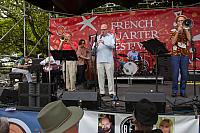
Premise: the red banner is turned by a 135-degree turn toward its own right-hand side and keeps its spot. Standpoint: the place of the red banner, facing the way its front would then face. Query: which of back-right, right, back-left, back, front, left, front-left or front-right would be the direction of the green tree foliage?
front

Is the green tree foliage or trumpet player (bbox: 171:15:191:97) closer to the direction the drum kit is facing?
the trumpet player

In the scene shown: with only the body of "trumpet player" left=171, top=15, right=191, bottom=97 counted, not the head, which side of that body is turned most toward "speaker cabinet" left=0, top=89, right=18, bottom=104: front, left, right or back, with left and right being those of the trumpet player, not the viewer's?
right

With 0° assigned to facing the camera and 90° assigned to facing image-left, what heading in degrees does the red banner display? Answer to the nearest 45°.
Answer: approximately 0°

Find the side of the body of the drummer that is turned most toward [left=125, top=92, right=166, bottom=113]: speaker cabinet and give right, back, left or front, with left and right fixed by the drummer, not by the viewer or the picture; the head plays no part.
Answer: front

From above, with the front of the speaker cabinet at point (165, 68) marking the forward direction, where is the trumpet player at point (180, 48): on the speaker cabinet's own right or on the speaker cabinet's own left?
on the speaker cabinet's own left

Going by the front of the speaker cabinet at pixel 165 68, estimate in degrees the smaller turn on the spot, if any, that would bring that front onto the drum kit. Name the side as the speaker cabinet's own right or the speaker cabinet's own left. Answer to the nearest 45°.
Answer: approximately 45° to the speaker cabinet's own right

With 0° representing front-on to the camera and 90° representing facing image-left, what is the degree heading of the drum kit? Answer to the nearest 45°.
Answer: approximately 0°

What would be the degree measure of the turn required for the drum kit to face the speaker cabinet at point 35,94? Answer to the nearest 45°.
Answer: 0° — it already faces it

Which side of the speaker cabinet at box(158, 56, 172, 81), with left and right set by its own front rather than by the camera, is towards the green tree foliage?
right
